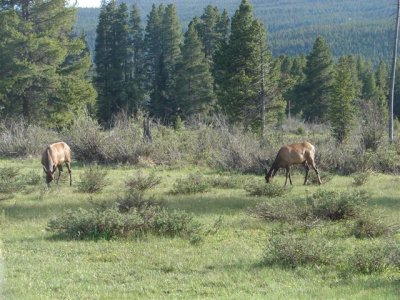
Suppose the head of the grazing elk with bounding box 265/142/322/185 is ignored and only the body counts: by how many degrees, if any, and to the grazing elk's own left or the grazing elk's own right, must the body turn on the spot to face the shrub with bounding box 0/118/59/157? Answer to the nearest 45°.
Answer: approximately 45° to the grazing elk's own right

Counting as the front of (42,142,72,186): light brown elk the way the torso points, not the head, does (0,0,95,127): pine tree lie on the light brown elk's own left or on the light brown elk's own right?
on the light brown elk's own right

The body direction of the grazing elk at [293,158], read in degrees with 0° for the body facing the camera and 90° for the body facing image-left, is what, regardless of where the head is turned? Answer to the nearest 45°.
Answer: approximately 90°

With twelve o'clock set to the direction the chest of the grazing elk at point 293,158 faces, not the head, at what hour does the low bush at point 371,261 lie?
The low bush is roughly at 9 o'clock from the grazing elk.

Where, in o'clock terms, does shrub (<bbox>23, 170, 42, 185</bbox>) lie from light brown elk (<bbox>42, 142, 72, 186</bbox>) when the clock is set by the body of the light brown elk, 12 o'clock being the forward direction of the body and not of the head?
The shrub is roughly at 1 o'clock from the light brown elk.

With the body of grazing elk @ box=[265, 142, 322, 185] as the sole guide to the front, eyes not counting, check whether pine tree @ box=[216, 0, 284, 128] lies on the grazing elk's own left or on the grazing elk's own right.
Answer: on the grazing elk's own right

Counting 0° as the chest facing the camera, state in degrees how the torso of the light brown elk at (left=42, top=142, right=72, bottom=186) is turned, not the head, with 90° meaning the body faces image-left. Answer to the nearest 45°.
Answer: approximately 45°

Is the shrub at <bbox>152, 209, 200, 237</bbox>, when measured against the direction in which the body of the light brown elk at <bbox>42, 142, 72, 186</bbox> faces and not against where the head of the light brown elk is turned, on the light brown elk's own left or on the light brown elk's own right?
on the light brown elk's own left
